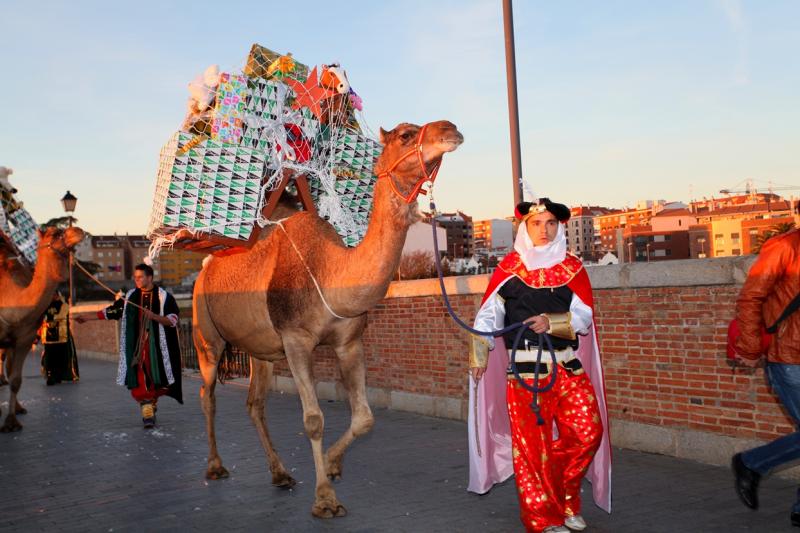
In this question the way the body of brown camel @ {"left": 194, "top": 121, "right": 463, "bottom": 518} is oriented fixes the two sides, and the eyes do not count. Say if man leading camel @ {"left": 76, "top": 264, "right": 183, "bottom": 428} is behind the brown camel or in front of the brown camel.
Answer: behind

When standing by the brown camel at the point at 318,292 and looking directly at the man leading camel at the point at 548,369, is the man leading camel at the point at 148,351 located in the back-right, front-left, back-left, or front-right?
back-left

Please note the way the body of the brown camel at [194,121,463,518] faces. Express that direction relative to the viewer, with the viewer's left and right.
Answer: facing the viewer and to the right of the viewer

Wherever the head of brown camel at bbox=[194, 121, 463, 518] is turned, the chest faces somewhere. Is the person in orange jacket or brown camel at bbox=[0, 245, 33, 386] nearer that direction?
the person in orange jacket

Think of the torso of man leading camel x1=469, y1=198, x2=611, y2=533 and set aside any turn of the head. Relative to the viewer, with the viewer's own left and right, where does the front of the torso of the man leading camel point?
facing the viewer

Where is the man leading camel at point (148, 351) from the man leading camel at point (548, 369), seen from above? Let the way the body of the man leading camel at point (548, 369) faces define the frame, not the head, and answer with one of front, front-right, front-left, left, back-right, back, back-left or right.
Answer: back-right

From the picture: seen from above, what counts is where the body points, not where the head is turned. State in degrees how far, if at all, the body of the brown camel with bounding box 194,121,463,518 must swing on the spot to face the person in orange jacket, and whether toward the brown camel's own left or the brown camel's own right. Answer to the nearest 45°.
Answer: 0° — it already faces them

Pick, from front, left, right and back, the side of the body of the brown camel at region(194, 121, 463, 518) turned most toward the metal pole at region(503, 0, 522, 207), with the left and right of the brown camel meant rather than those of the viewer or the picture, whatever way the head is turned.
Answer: left

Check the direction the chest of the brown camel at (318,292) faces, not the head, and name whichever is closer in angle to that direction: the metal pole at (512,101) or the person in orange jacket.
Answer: the person in orange jacket

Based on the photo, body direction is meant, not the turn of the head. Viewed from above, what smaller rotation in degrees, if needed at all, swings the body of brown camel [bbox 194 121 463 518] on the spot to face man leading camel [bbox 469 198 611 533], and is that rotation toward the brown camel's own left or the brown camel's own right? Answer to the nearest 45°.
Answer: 0° — it already faces them

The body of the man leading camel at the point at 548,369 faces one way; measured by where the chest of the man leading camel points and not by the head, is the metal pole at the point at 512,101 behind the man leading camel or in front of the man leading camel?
behind

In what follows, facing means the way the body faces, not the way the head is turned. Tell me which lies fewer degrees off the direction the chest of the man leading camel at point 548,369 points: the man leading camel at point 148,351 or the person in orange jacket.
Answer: the person in orange jacket

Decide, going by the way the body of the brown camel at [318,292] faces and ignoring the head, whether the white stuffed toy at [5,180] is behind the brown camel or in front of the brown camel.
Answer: behind

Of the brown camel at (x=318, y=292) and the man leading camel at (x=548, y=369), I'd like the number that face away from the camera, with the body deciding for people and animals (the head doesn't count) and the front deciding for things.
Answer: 0

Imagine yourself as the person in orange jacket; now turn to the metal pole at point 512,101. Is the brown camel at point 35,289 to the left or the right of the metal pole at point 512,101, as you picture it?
left
